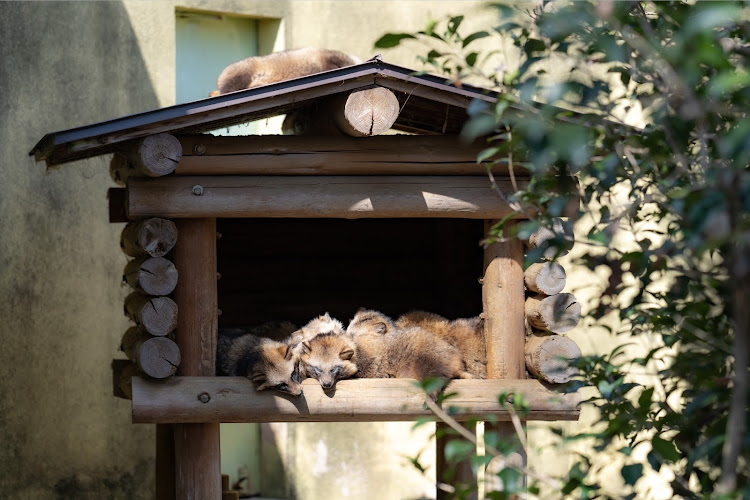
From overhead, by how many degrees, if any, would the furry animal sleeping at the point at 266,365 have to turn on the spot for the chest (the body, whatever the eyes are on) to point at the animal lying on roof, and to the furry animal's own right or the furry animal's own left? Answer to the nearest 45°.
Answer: approximately 135° to the furry animal's own left

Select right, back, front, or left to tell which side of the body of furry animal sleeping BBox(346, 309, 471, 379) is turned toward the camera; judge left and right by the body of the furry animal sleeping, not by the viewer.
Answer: left

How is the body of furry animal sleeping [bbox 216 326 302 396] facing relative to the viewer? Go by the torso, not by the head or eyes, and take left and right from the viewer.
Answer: facing the viewer and to the right of the viewer

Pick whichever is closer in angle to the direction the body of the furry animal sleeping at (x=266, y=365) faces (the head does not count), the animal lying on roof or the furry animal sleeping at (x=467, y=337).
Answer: the furry animal sleeping

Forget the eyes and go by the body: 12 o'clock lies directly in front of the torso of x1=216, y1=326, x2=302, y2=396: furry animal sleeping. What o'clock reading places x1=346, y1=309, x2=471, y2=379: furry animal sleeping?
x1=346, y1=309, x2=471, y2=379: furry animal sleeping is roughly at 10 o'clock from x1=216, y1=326, x2=302, y2=396: furry animal sleeping.

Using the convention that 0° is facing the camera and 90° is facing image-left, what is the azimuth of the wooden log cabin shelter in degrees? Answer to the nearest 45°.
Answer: approximately 0°
